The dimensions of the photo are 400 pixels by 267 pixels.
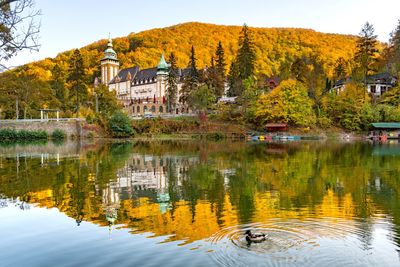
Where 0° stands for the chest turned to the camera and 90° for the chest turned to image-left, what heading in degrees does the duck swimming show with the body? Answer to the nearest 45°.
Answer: approximately 90°
